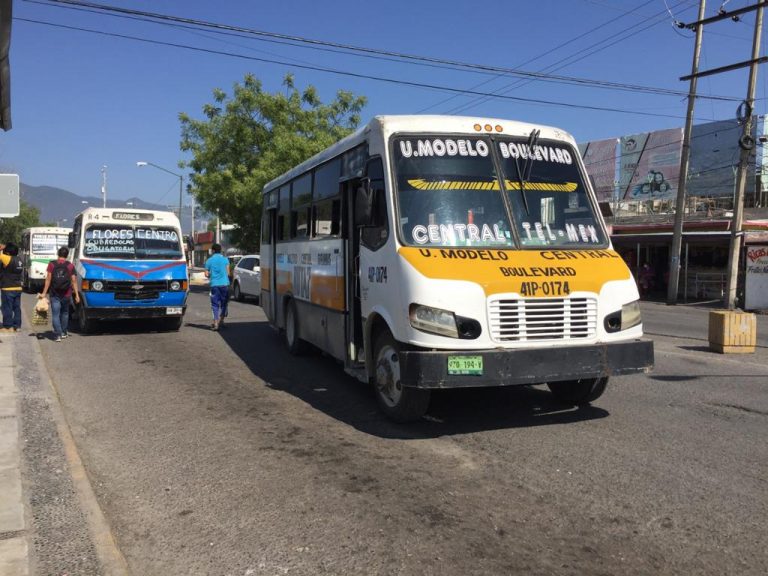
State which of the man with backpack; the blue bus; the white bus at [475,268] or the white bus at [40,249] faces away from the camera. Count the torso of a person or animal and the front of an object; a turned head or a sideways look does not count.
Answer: the man with backpack

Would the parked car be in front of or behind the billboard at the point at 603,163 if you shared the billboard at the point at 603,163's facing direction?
in front

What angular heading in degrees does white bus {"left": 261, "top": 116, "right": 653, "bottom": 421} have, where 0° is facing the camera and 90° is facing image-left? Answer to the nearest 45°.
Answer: approximately 315°

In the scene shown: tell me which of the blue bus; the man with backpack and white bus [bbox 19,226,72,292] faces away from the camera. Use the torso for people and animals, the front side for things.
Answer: the man with backpack

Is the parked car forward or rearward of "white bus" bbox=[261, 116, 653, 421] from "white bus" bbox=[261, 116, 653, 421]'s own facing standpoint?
rearward

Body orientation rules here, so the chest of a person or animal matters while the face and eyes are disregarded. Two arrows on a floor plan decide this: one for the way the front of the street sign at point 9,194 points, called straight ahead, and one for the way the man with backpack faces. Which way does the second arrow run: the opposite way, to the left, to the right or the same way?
the same way
